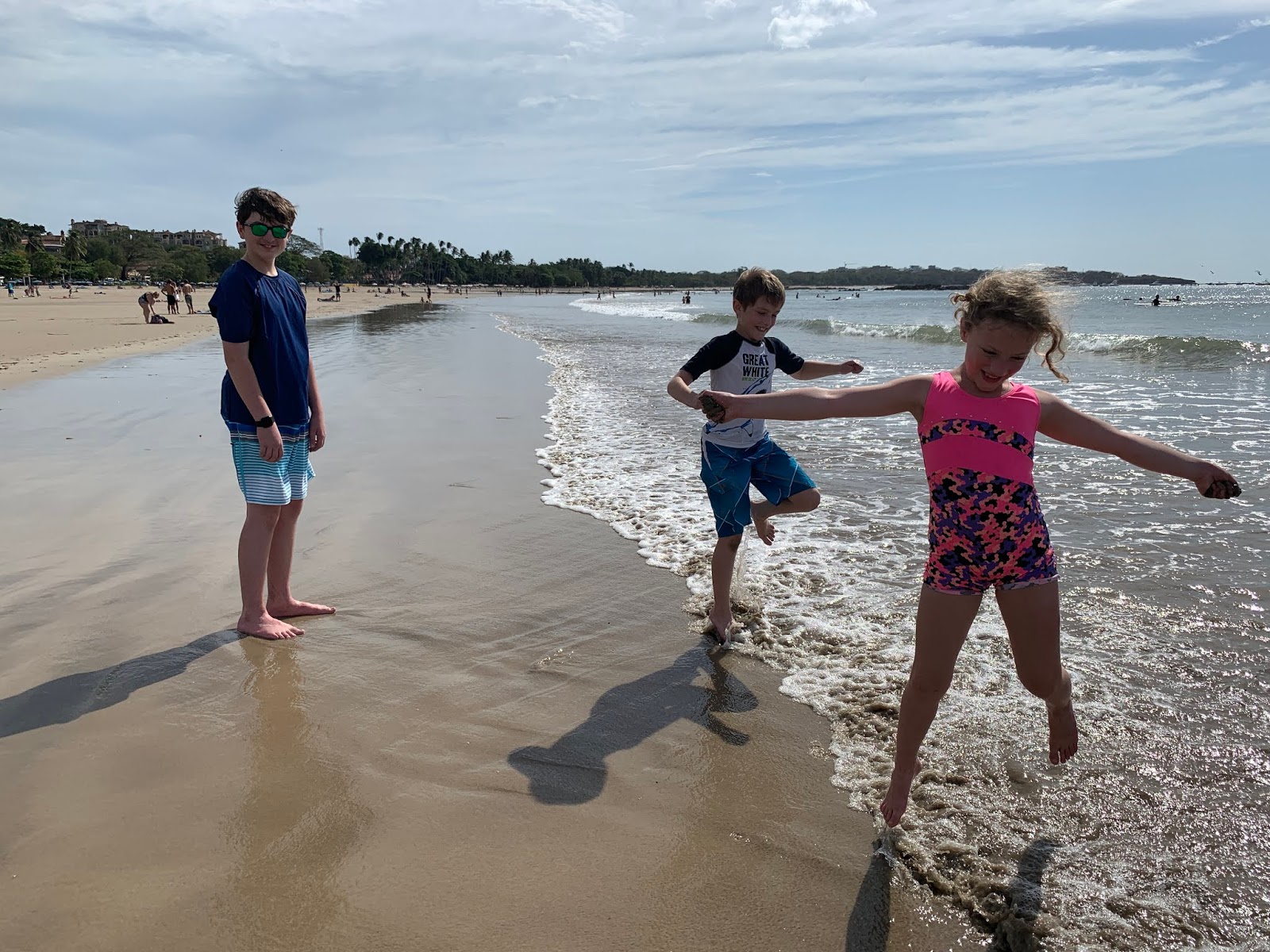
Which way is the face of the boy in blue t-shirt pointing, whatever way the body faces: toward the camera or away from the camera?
toward the camera

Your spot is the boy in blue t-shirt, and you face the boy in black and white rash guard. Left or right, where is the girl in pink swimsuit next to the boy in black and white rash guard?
right

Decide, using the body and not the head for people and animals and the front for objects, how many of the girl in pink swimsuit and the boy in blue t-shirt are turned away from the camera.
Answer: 0

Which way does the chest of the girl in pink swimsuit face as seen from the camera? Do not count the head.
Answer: toward the camera

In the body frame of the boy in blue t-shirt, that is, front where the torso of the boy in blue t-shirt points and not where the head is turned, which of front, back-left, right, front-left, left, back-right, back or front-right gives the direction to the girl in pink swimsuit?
front

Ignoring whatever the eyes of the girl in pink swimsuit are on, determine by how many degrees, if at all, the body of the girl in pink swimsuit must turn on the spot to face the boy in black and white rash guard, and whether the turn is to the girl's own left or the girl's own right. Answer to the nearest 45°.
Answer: approximately 135° to the girl's own right

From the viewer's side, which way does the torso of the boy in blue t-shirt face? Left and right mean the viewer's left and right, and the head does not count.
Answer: facing the viewer and to the right of the viewer

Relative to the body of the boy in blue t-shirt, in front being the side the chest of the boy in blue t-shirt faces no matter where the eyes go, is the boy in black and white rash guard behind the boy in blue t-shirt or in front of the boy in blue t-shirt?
in front

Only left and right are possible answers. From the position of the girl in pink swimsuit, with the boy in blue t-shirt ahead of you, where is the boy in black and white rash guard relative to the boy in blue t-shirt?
right
